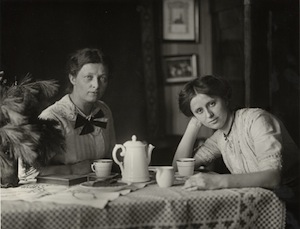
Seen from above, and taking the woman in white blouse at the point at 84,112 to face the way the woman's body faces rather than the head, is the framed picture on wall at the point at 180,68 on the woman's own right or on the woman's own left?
on the woman's own left

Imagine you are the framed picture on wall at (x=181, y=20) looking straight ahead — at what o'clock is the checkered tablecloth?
The checkered tablecloth is roughly at 12 o'clock from the framed picture on wall.

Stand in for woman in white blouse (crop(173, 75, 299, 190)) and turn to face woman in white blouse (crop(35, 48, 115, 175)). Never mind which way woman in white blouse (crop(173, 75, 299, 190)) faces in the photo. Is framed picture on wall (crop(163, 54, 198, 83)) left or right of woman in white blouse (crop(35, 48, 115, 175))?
right

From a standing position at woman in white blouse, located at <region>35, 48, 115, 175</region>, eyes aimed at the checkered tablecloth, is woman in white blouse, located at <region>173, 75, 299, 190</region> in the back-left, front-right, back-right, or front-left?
front-left

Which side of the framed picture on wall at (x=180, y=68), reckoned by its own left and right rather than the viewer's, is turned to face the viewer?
front

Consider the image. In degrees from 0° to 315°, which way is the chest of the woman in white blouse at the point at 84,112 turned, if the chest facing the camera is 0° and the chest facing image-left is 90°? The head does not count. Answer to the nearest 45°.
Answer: approximately 315°

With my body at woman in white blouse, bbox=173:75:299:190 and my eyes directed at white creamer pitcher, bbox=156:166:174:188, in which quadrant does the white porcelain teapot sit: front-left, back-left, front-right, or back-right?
front-right

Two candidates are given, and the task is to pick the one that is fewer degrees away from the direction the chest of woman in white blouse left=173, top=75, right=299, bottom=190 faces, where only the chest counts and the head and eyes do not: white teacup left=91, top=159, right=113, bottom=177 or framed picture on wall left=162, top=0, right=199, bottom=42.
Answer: the white teacup

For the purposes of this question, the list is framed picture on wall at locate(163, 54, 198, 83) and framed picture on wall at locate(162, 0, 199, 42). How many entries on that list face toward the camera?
2

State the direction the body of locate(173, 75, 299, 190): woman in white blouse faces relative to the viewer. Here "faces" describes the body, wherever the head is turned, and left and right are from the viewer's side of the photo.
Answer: facing the viewer and to the left of the viewer

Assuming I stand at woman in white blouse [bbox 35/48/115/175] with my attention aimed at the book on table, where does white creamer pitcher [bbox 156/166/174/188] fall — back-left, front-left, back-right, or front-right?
front-left

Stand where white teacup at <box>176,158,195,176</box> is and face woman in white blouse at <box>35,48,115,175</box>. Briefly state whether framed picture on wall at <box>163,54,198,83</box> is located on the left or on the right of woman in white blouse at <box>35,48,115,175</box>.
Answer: right

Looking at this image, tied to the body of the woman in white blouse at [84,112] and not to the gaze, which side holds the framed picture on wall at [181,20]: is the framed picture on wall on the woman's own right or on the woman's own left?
on the woman's own left

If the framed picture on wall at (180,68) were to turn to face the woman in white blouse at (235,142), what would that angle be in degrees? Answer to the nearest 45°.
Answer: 0° — it already faces them
